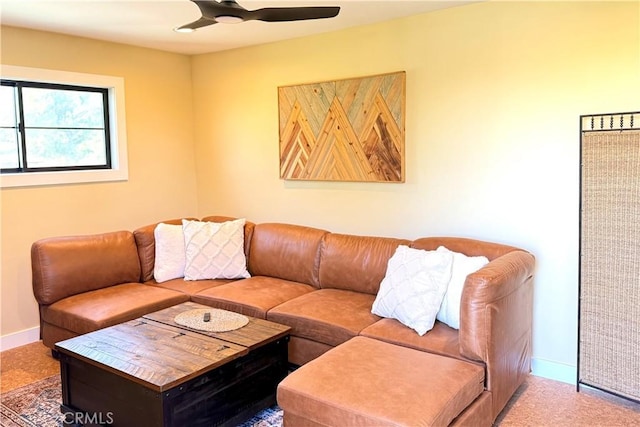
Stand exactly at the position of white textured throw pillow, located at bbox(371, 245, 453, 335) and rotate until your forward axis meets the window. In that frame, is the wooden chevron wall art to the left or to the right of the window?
right

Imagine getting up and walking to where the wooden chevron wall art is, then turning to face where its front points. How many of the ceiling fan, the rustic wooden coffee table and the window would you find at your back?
0

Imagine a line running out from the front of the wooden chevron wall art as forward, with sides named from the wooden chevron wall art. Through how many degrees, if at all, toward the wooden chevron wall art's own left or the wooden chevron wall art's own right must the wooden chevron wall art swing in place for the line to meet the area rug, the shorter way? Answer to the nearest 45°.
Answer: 0° — it already faces it

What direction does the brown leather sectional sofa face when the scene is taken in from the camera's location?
facing the viewer and to the left of the viewer

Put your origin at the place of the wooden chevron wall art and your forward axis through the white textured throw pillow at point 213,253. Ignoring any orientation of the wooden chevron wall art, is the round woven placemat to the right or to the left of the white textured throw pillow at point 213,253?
left

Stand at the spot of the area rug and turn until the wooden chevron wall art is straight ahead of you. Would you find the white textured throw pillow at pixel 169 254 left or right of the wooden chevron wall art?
left

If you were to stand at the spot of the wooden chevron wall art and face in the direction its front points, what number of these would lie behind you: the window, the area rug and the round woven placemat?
0

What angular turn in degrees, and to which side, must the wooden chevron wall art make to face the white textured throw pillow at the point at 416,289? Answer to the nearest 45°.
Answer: approximately 45° to its left

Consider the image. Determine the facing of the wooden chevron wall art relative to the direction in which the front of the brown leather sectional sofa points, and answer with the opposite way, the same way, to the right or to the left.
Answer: the same way

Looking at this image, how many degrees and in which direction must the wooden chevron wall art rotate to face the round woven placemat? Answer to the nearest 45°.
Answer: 0° — it already faces it

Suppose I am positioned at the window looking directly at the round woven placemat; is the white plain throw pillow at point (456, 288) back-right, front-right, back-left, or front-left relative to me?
front-left

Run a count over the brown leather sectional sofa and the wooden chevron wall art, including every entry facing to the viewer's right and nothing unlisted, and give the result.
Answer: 0
